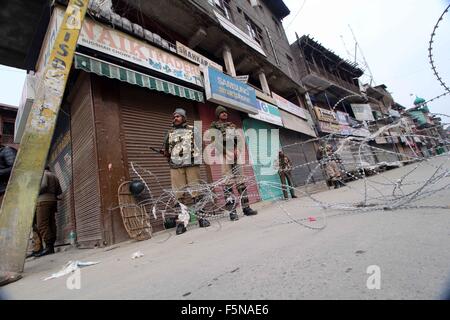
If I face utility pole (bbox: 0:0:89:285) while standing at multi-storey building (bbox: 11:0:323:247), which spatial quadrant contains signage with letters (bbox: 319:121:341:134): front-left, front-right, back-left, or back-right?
back-left

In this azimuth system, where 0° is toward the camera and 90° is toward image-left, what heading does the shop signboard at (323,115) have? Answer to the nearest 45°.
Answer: approximately 315°

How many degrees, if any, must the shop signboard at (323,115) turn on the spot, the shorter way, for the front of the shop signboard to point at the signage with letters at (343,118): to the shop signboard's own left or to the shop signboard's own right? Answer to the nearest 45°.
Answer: approximately 135° to the shop signboard's own left

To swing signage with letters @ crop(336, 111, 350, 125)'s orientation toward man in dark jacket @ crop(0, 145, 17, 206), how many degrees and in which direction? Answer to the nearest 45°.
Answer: approximately 45° to its right

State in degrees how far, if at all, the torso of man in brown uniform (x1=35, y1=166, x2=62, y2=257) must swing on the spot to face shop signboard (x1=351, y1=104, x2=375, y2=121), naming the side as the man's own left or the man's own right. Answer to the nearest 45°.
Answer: approximately 90° to the man's own right

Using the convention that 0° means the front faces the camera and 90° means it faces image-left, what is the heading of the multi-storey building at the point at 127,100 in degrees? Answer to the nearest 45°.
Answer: approximately 315°

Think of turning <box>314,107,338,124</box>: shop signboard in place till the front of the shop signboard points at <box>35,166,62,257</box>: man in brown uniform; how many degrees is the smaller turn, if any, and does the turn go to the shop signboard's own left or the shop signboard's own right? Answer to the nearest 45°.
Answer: approximately 90° to the shop signboard's own right

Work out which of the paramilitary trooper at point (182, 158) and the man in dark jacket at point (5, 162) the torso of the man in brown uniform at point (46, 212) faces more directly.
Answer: the man in dark jacket

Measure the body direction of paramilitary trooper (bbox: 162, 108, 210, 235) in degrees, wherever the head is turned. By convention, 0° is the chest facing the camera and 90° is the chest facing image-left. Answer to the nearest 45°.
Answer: approximately 0°
